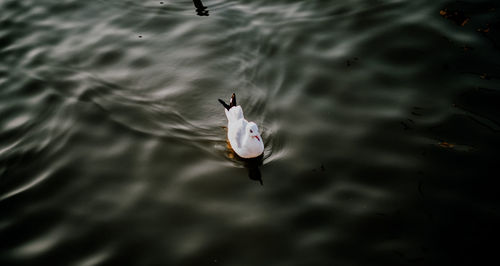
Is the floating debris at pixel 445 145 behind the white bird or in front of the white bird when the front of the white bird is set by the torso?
in front

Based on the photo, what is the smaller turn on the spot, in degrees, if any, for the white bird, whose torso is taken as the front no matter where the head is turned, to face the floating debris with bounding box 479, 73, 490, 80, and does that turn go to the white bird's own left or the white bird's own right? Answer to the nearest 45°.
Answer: approximately 45° to the white bird's own left

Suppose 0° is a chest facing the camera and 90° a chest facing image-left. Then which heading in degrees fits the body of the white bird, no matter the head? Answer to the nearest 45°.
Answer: approximately 315°

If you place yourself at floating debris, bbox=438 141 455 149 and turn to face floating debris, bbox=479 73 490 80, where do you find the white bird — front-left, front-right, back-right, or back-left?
back-left
